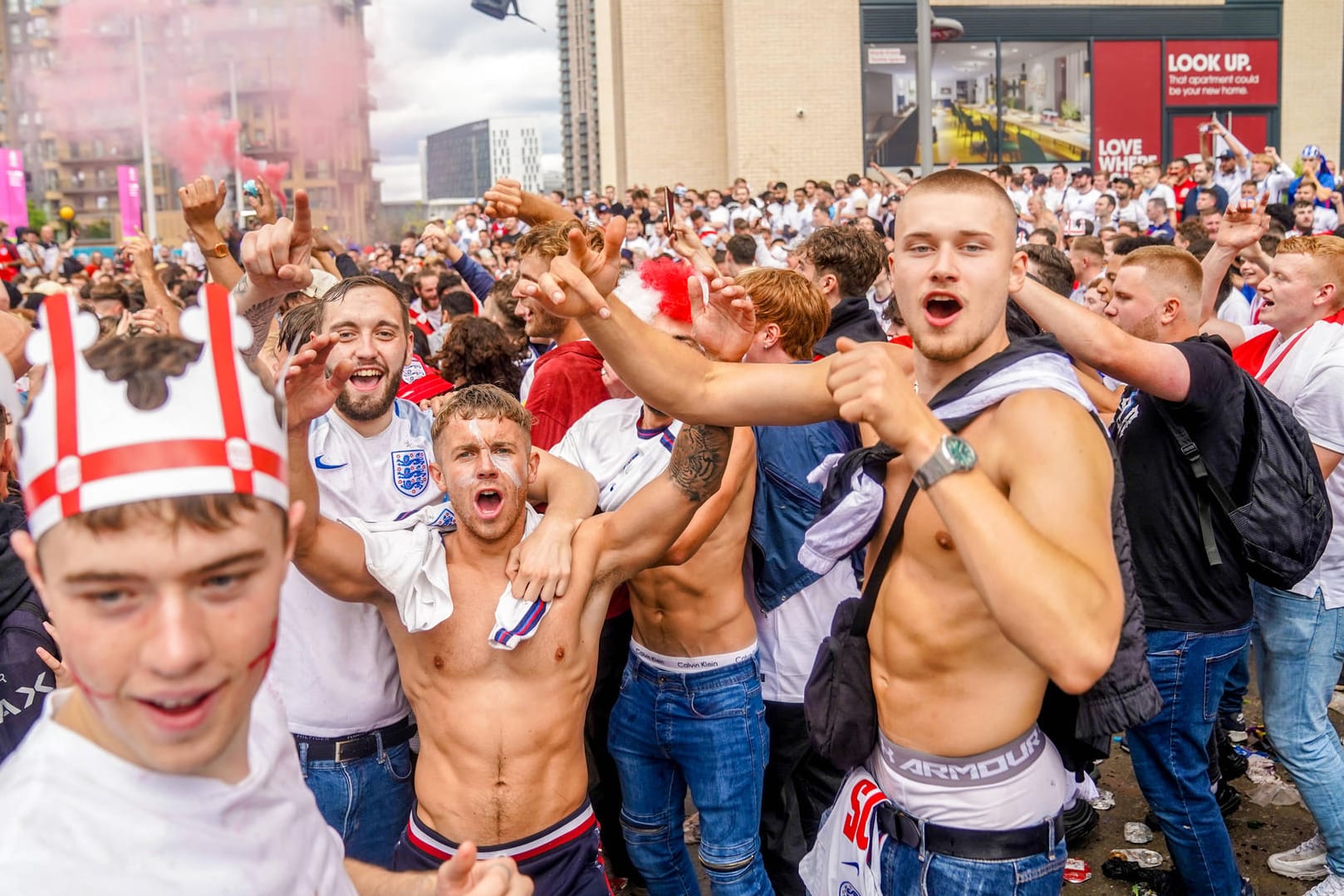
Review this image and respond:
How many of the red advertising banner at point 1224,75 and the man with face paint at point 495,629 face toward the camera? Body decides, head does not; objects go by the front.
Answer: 2

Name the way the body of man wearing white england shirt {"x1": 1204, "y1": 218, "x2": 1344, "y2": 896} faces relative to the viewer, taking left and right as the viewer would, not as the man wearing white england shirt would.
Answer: facing to the left of the viewer

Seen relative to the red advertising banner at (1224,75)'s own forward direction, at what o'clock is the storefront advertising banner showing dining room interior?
The storefront advertising banner showing dining room interior is roughly at 2 o'clock from the red advertising banner.

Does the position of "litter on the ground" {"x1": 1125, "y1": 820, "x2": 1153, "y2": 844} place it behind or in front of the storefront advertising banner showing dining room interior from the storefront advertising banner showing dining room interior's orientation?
in front

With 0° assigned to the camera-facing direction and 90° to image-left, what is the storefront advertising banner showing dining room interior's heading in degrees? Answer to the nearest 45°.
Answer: approximately 0°

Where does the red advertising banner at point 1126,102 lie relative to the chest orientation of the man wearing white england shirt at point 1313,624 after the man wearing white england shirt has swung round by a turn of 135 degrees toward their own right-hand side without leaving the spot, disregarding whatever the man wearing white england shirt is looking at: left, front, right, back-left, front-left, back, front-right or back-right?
front-left

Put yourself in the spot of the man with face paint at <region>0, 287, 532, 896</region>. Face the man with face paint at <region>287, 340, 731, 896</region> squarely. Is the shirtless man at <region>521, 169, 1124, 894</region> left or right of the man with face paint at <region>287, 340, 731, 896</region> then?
right

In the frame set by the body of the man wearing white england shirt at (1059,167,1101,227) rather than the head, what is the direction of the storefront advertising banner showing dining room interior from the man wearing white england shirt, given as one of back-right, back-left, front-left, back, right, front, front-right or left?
back-right
